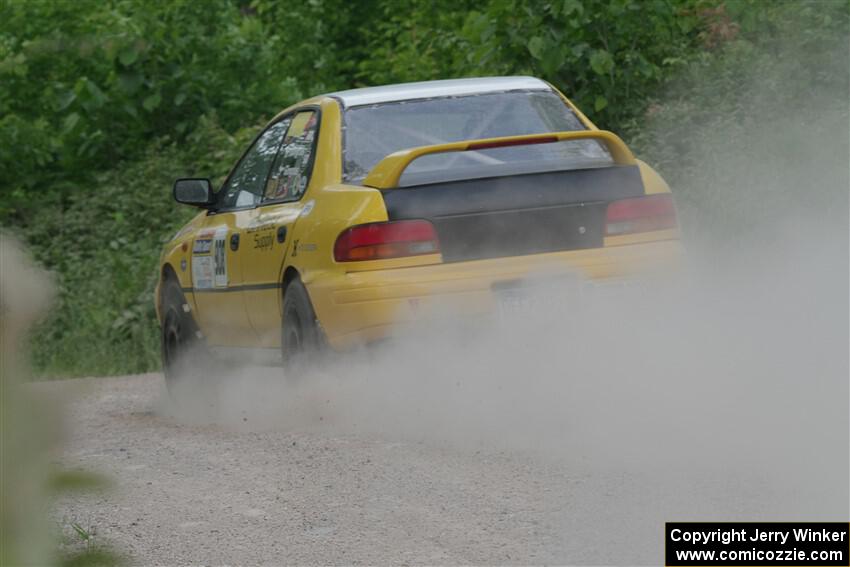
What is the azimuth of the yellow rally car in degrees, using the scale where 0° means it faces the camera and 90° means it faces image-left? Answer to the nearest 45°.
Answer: approximately 135°
